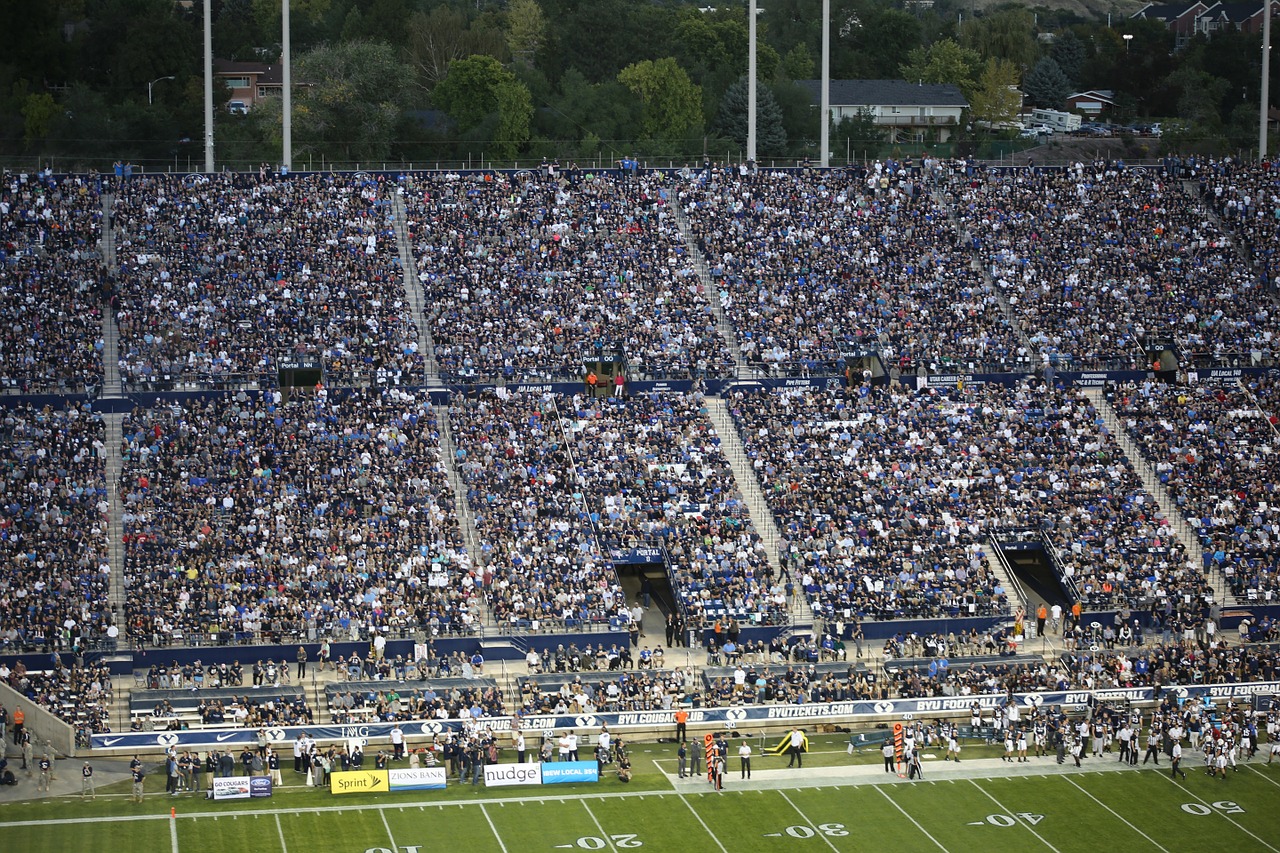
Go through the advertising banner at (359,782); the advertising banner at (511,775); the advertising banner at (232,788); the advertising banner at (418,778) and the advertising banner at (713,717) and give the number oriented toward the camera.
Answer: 5

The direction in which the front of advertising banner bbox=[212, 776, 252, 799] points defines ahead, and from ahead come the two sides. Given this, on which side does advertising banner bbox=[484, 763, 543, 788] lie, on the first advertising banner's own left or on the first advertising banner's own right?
on the first advertising banner's own left

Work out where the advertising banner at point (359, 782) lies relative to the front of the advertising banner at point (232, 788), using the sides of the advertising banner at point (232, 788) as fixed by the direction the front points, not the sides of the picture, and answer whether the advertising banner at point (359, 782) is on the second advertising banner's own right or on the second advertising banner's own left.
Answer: on the second advertising banner's own left

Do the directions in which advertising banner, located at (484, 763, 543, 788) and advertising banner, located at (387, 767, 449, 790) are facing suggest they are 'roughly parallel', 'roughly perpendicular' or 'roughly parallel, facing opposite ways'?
roughly parallel

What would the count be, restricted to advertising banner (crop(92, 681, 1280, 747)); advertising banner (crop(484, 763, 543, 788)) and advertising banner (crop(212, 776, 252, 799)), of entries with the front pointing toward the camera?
3

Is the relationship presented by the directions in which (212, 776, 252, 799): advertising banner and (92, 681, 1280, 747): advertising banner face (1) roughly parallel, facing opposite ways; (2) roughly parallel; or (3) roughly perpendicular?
roughly parallel

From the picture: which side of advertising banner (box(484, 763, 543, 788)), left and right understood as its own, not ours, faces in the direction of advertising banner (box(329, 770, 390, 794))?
right

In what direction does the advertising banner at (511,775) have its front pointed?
toward the camera

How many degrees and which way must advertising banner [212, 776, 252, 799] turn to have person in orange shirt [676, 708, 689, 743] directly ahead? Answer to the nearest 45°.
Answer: approximately 90° to its left

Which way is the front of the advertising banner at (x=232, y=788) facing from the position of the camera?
facing the viewer
